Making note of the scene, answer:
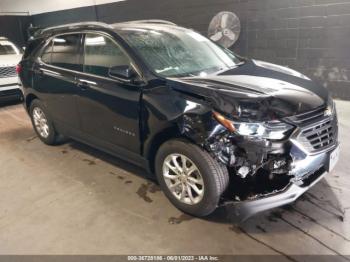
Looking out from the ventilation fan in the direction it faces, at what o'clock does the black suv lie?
The black suv is roughly at 12 o'clock from the ventilation fan.

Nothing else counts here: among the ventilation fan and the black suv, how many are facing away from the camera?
0

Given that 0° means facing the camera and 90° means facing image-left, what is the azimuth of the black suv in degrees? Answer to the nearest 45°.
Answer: approximately 315°

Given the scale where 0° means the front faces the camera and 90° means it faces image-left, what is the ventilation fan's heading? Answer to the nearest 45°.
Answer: approximately 0°

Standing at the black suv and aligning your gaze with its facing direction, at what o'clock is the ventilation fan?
The ventilation fan is roughly at 8 o'clock from the black suv.
